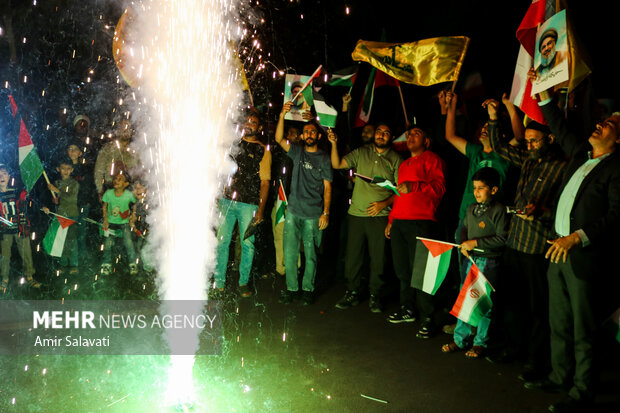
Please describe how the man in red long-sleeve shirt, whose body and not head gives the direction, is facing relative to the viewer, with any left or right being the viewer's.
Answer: facing the viewer and to the left of the viewer

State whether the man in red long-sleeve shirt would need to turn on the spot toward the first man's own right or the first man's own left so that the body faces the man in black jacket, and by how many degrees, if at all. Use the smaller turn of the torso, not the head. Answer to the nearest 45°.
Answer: approximately 90° to the first man's own left

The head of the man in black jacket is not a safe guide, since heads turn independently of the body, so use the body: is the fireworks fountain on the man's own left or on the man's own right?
on the man's own right

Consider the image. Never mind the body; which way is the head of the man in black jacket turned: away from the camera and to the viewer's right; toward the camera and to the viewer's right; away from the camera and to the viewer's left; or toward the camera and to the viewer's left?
toward the camera and to the viewer's left

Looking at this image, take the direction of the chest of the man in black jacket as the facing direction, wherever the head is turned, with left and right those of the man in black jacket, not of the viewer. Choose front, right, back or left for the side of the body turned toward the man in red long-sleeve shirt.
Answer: right

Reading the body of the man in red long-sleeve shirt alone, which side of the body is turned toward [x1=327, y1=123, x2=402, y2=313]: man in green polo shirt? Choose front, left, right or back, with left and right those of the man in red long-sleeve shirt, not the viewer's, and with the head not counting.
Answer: right

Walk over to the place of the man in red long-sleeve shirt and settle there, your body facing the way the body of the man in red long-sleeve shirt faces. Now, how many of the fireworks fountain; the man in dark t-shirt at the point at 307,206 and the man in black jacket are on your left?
1

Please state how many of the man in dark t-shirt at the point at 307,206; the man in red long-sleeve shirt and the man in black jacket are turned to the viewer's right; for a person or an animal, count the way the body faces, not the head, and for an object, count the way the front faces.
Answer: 0

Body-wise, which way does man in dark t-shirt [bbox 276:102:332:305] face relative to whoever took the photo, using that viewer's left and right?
facing the viewer

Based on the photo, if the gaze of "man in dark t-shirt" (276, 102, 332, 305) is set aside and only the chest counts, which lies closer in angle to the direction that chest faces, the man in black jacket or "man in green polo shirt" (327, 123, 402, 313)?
the man in black jacket

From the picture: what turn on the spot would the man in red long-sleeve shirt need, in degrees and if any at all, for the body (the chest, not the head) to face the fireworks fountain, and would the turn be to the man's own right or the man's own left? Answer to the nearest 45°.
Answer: approximately 45° to the man's own right

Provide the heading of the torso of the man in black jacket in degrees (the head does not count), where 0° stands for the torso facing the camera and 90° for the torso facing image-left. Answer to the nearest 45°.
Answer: approximately 45°

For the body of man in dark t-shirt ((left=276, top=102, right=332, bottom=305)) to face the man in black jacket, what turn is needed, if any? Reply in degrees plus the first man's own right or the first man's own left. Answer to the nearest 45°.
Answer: approximately 45° to the first man's own left
